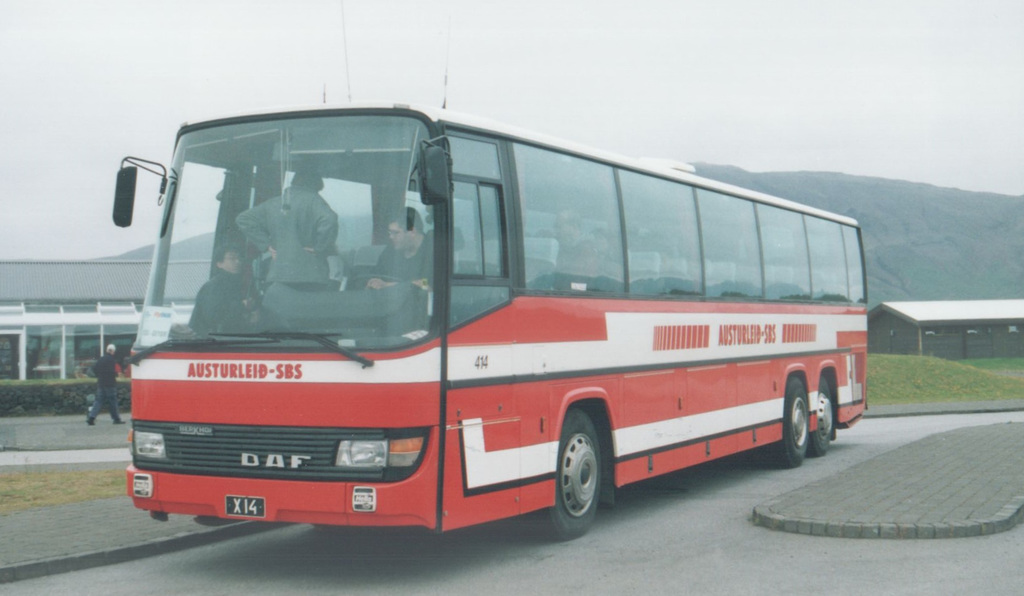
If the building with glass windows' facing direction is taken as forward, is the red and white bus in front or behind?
in front

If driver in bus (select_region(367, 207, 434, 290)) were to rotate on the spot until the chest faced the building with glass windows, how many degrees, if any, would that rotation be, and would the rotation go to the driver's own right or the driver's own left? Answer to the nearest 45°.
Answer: approximately 135° to the driver's own right

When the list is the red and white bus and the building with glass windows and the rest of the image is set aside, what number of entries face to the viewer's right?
0

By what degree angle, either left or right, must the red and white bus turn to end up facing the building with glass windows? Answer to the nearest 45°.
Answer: approximately 90° to its right

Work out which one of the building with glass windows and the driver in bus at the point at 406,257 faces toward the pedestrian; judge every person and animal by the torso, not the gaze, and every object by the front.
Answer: the building with glass windows

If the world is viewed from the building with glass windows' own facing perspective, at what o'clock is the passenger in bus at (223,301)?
The passenger in bus is roughly at 12 o'clock from the building with glass windows.

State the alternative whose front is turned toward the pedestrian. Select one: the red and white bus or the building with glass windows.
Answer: the building with glass windows

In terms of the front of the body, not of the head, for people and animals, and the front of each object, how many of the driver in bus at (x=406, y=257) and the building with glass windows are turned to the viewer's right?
0

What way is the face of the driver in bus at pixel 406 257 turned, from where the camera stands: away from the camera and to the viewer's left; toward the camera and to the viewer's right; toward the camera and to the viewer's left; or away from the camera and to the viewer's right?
toward the camera and to the viewer's left
